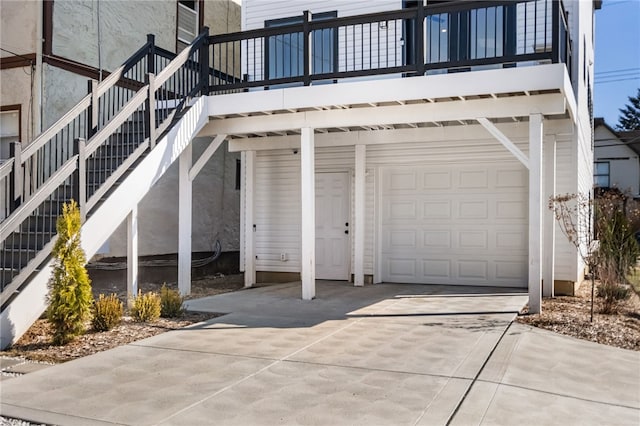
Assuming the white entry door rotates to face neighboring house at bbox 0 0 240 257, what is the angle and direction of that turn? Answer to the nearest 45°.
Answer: approximately 90° to its right

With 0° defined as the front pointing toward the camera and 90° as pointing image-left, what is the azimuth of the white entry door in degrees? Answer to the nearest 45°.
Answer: approximately 0°

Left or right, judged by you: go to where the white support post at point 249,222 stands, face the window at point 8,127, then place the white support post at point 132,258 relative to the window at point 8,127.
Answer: left

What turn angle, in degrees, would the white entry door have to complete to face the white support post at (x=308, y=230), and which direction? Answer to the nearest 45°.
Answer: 0° — it already faces it

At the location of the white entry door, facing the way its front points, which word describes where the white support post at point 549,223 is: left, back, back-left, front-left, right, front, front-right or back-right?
front-left

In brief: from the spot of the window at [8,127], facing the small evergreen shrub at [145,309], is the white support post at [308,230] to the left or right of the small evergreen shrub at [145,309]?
left

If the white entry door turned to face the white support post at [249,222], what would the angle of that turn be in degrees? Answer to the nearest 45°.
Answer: approximately 90° to its right

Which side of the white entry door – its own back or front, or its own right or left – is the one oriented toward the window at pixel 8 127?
right

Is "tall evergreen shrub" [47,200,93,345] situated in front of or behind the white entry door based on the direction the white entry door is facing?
in front

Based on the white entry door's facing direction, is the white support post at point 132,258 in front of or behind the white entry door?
in front

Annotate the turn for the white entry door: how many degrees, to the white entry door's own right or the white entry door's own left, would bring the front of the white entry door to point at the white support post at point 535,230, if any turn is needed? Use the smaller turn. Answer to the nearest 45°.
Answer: approximately 45° to the white entry door's own left
